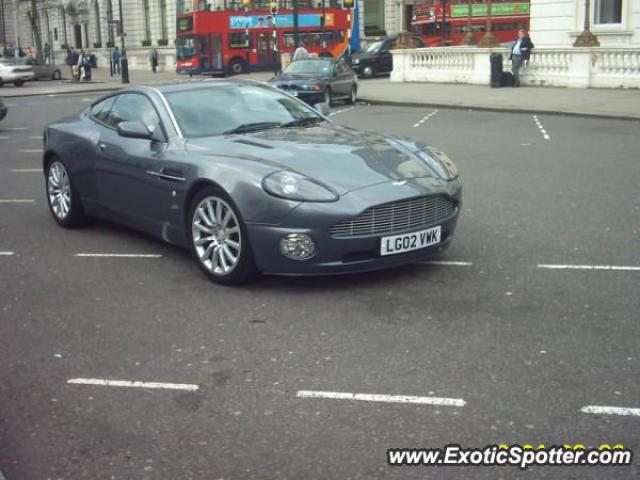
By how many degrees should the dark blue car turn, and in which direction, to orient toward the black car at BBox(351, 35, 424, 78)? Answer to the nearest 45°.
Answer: approximately 135° to its right

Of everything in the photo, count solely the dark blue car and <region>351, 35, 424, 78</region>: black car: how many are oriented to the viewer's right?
0

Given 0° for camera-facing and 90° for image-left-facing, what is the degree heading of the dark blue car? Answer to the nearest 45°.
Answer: approximately 45°

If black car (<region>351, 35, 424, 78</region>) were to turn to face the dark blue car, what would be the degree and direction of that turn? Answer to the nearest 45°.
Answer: approximately 45° to its left

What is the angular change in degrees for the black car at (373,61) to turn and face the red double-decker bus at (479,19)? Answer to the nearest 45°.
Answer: approximately 180°

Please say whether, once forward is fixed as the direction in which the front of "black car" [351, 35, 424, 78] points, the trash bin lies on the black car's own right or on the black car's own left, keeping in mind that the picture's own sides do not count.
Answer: on the black car's own left

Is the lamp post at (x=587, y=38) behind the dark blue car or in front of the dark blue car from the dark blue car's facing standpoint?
behind

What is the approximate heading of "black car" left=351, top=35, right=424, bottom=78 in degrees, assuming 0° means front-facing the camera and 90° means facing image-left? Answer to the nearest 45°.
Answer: approximately 45°

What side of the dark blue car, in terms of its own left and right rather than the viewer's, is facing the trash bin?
back

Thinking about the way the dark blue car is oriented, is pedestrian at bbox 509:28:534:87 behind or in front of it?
behind

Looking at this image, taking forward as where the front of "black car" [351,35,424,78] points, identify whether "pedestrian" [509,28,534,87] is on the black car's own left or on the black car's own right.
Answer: on the black car's own left

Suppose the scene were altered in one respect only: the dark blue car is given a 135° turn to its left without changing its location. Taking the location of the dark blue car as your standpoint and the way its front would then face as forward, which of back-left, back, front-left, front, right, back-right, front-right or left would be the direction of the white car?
back-left
